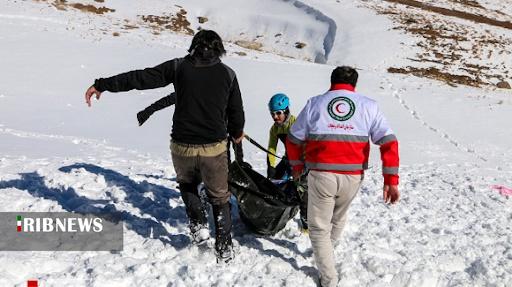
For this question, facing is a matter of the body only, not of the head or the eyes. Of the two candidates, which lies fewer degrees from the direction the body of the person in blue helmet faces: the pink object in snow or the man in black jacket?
the man in black jacket

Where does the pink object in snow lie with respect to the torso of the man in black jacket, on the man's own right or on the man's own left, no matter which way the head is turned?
on the man's own right

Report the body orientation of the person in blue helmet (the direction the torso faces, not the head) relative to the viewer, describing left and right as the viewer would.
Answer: facing the viewer and to the left of the viewer

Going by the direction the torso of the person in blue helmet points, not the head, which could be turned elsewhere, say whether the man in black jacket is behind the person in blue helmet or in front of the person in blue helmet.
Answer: in front

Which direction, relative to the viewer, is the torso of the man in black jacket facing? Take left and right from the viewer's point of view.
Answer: facing away from the viewer

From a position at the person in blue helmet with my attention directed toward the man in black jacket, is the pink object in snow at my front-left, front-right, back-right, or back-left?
back-left

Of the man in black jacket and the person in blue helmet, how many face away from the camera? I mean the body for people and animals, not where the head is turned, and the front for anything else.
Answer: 1

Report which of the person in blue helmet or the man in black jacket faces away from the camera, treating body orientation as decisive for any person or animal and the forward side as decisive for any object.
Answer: the man in black jacket

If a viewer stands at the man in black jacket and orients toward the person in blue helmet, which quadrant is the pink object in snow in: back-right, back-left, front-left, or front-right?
front-right

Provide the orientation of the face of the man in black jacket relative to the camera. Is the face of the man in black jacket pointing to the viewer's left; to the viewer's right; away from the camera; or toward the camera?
away from the camera
